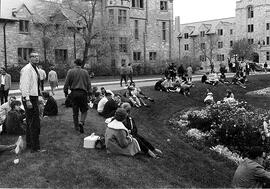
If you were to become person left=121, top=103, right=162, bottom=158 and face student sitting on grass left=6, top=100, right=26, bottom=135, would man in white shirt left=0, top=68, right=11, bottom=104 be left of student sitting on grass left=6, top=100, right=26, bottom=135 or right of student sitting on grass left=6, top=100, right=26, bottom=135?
right

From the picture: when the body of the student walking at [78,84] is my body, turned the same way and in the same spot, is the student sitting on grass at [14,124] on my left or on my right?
on my left

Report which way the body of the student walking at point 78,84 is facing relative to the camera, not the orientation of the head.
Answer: away from the camera

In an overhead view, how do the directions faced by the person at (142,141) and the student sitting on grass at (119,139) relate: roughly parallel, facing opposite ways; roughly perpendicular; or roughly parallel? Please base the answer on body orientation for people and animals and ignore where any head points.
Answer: roughly parallel

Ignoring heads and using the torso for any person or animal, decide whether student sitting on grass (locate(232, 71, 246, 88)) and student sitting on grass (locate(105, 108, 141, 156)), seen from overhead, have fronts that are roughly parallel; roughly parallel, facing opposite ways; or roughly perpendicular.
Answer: roughly perpendicular

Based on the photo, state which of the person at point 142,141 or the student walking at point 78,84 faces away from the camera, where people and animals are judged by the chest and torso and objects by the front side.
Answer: the student walking

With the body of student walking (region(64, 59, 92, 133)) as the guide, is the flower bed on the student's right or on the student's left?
on the student's right

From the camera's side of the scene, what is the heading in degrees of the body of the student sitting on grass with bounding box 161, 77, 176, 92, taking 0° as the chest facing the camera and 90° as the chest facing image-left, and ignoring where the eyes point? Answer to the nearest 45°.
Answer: approximately 315°

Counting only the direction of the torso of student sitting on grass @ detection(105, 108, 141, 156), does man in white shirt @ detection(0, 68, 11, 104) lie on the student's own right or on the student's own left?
on the student's own left

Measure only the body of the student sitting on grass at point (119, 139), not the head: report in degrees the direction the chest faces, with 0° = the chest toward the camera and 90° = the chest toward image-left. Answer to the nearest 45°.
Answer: approximately 225°

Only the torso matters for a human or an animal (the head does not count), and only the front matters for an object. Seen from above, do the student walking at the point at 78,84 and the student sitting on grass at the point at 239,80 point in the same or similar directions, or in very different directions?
very different directions
